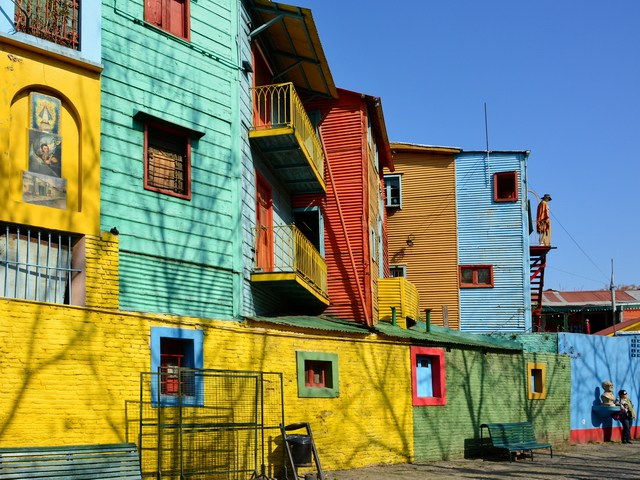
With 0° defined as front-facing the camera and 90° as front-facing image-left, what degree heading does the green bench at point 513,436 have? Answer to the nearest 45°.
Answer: approximately 315°

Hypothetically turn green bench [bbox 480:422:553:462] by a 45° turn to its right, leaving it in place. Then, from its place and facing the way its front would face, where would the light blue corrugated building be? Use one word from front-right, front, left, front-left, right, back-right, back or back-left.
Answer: back

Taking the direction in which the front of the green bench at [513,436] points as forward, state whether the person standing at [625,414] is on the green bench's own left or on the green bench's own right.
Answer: on the green bench's own left

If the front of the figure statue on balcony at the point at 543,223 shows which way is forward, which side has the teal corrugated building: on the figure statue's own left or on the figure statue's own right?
on the figure statue's own right

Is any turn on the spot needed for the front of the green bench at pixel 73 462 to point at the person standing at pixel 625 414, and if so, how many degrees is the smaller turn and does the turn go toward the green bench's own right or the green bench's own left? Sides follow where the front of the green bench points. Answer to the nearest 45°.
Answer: approximately 135° to the green bench's own left

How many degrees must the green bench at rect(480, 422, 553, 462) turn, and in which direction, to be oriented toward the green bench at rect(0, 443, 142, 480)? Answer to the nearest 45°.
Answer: approximately 90° to its right

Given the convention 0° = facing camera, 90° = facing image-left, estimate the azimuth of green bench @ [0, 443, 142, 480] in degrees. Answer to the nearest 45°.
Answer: approximately 0°
